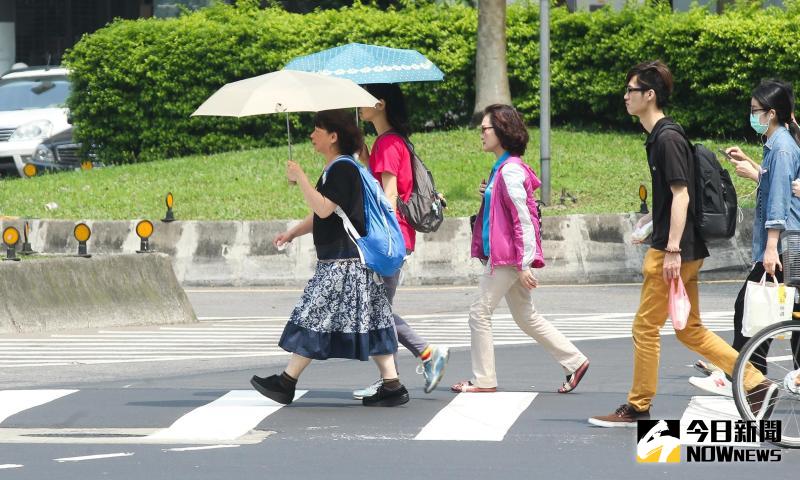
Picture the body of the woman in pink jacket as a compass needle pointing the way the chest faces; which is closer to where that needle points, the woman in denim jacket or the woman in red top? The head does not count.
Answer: the woman in red top

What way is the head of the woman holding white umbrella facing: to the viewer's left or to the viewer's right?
to the viewer's left

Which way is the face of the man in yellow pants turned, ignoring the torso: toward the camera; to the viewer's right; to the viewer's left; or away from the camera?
to the viewer's left

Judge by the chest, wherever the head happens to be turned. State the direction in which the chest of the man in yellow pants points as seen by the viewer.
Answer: to the viewer's left

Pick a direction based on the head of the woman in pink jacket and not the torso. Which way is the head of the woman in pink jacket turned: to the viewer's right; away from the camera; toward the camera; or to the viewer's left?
to the viewer's left

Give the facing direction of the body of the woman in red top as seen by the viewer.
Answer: to the viewer's left

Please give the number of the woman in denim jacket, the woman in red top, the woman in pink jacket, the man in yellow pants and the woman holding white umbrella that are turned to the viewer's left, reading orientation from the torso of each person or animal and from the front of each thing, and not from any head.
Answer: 5

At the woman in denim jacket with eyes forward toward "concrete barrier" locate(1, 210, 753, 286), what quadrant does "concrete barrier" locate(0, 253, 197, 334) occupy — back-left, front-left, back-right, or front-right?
front-left

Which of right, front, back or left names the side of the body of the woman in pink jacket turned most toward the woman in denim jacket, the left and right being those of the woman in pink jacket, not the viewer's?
back

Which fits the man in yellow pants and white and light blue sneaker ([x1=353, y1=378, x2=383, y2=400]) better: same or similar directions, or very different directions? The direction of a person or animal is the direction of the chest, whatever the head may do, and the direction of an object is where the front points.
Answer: same or similar directions

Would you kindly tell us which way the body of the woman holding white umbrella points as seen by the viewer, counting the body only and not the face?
to the viewer's left

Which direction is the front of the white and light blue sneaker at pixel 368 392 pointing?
to the viewer's left

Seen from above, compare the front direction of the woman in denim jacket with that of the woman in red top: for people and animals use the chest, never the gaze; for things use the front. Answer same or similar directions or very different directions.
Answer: same or similar directions

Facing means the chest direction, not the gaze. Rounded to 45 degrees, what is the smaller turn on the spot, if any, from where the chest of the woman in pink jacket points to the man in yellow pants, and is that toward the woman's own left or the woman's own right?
approximately 135° to the woman's own left

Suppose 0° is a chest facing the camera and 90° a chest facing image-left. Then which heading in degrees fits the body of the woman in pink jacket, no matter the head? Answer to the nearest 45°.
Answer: approximately 90°

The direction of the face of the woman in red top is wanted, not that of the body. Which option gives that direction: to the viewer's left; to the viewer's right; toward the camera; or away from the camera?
to the viewer's left

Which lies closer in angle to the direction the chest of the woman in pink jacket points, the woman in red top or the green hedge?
the woman in red top
